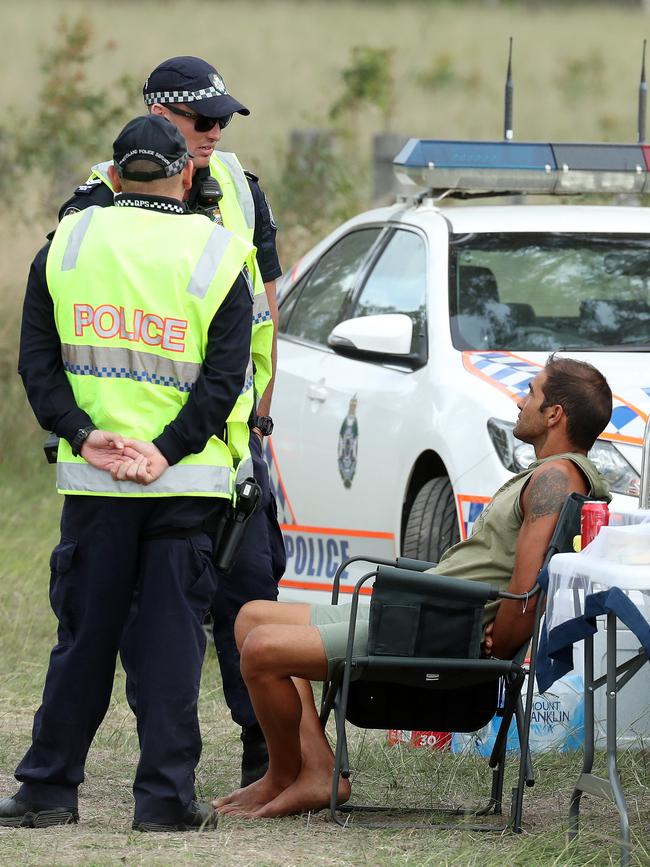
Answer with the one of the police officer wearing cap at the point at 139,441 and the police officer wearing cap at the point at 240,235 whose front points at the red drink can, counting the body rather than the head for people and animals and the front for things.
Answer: the police officer wearing cap at the point at 240,235

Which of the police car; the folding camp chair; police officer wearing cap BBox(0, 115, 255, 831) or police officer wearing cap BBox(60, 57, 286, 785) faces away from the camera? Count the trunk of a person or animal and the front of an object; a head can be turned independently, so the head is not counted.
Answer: police officer wearing cap BBox(0, 115, 255, 831)

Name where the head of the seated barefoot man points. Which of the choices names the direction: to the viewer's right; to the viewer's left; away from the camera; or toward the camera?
to the viewer's left

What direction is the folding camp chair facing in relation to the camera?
to the viewer's left

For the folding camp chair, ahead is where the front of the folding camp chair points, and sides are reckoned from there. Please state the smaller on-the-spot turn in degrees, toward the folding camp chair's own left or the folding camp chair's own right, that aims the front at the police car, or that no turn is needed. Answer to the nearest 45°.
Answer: approximately 90° to the folding camp chair's own right

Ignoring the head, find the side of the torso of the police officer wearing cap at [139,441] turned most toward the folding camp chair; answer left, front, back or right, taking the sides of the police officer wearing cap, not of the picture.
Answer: right

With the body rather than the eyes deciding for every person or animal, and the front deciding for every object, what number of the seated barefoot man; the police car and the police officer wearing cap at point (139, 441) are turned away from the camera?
1

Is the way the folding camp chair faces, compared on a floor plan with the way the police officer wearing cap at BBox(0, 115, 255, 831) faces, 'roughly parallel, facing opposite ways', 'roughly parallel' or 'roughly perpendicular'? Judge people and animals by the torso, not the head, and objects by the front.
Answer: roughly perpendicular

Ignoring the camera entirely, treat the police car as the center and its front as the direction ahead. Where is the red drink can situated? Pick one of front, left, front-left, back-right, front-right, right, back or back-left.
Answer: front-right

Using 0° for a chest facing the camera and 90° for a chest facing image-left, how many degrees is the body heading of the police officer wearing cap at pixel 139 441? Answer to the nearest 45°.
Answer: approximately 180°

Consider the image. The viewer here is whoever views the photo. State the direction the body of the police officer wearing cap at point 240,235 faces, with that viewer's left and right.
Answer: facing the viewer and to the right of the viewer

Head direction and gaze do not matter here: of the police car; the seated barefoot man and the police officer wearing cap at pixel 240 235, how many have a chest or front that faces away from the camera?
0

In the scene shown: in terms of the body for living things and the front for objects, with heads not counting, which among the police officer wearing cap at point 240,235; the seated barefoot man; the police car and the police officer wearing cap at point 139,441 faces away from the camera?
the police officer wearing cap at point 139,441

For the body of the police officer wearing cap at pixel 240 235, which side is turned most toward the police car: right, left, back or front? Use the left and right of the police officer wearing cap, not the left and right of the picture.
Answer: left
